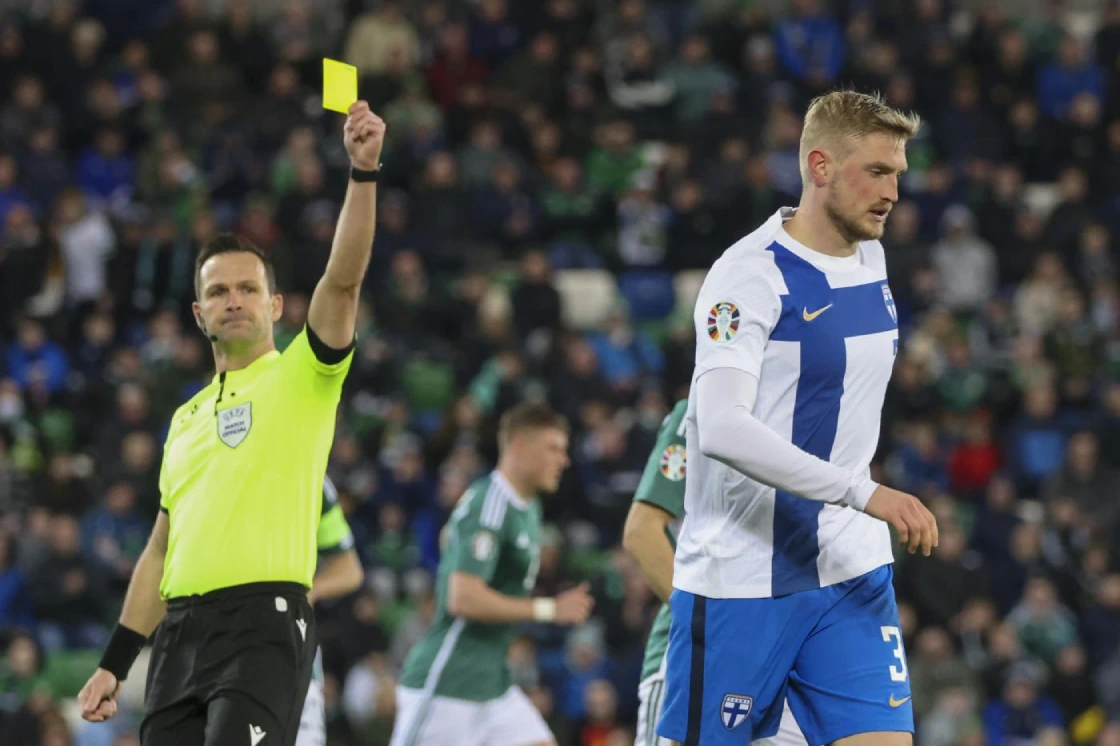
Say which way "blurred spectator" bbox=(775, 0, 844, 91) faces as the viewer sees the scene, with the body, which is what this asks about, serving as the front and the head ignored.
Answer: toward the camera

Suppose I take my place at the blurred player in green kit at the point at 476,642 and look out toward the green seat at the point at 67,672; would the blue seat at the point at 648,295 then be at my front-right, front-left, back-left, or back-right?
front-right

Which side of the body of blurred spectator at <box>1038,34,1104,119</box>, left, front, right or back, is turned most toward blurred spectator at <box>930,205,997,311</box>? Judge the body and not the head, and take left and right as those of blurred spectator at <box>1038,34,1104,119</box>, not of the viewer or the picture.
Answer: front

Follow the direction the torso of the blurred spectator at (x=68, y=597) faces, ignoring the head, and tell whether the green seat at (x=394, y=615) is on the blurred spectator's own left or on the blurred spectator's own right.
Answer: on the blurred spectator's own left

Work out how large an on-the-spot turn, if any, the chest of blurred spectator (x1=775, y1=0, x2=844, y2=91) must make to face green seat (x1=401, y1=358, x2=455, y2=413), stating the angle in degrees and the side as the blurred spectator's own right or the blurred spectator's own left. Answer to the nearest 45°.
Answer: approximately 45° to the blurred spectator's own right

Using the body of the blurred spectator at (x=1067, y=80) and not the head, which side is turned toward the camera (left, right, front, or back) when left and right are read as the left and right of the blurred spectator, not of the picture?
front

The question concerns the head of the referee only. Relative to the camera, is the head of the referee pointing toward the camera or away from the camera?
toward the camera

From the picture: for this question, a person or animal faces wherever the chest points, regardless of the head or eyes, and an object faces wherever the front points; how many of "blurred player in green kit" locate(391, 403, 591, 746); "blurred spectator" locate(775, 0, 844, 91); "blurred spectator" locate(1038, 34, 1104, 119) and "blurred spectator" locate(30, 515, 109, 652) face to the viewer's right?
1

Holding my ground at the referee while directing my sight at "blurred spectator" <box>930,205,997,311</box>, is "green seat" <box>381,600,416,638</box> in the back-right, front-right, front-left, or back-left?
front-left

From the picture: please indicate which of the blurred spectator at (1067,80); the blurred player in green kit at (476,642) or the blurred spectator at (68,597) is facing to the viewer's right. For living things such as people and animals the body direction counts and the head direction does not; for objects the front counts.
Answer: the blurred player in green kit

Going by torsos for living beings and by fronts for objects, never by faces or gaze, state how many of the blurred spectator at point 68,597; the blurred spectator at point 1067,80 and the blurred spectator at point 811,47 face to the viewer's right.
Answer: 0

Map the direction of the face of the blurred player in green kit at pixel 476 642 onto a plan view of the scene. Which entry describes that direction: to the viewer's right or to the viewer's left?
to the viewer's right

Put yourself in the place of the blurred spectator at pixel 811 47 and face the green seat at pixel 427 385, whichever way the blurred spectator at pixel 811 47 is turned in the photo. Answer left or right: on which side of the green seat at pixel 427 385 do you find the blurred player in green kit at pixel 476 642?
left
